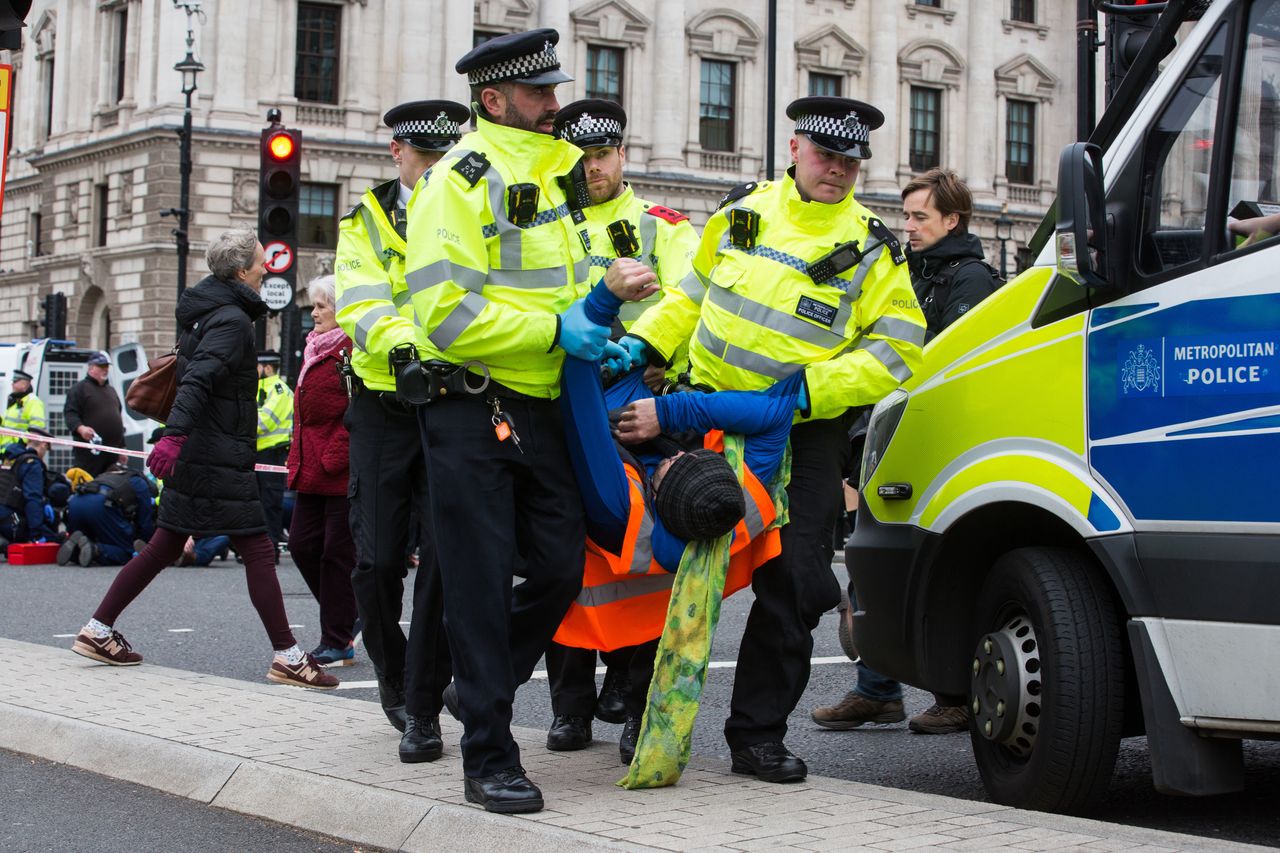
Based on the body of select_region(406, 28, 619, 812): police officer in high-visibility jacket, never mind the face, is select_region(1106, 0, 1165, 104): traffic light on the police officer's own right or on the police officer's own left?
on the police officer's own left

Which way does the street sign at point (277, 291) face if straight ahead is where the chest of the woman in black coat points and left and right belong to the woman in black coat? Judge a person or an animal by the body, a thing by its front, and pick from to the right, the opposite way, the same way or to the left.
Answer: to the right

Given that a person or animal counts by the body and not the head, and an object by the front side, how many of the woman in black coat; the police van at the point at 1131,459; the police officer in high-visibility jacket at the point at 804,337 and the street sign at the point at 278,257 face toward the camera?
2

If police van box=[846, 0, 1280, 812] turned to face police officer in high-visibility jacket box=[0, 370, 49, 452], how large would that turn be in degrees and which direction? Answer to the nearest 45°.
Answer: approximately 45° to its right

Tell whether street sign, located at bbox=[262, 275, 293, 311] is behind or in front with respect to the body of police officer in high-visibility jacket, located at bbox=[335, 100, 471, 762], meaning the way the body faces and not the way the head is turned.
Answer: behind

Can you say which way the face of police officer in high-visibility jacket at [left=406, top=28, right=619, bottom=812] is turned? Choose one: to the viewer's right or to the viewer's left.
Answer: to the viewer's right

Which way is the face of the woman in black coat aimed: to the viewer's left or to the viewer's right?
to the viewer's right

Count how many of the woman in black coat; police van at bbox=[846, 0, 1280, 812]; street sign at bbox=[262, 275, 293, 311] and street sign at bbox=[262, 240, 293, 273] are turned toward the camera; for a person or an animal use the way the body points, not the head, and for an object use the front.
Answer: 2

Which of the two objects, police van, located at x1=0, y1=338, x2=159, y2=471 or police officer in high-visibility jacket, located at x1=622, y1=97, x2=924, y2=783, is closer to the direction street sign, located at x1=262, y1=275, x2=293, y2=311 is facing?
the police officer in high-visibility jacket
